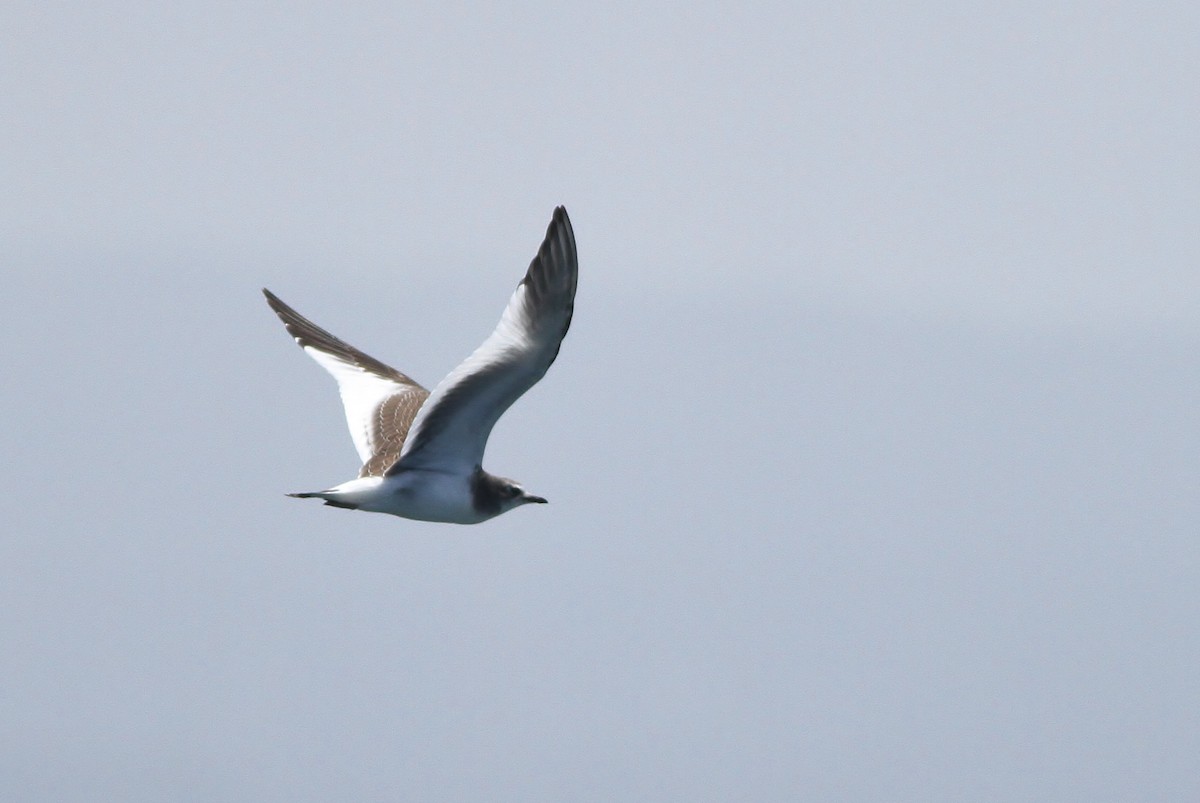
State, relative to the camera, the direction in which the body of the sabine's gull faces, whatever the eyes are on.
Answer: to the viewer's right
